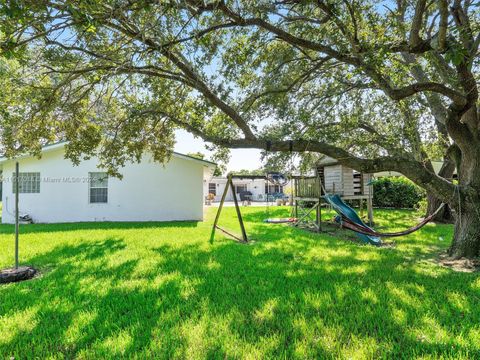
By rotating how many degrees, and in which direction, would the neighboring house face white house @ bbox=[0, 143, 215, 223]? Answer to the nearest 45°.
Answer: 0° — it already faces it

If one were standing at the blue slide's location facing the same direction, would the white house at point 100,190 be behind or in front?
behind

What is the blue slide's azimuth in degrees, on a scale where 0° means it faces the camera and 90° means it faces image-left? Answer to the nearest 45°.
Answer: approximately 315°

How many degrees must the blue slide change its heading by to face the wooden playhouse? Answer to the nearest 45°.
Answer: approximately 135° to its left

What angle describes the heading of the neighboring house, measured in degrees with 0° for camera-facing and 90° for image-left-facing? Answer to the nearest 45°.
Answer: approximately 0°

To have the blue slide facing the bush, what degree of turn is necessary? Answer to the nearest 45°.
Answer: approximately 135° to its left
